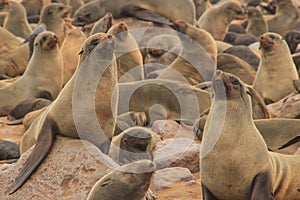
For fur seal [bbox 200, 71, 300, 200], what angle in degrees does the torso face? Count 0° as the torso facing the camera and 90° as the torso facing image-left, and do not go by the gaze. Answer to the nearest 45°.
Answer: approximately 45°

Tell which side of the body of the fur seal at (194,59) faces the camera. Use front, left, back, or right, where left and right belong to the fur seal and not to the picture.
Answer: left

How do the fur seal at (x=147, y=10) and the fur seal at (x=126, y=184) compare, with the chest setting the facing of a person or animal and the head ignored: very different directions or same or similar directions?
very different directions

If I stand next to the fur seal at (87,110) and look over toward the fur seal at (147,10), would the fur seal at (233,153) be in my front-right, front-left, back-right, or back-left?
back-right

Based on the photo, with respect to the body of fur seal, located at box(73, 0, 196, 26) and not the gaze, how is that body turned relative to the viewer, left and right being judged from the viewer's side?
facing to the left of the viewer

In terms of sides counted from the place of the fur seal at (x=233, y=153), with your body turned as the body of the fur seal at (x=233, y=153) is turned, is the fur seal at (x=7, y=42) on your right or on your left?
on your right
